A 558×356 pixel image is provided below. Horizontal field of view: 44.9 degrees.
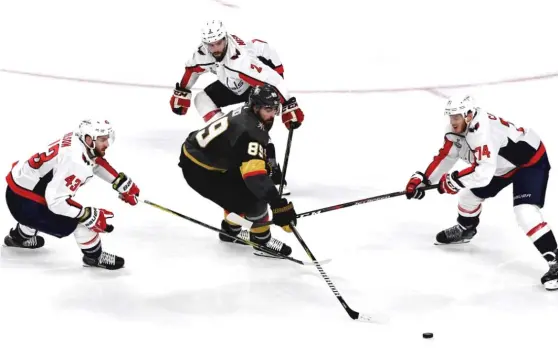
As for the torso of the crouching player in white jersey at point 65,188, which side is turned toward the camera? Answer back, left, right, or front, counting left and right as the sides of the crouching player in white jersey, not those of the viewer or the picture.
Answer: right

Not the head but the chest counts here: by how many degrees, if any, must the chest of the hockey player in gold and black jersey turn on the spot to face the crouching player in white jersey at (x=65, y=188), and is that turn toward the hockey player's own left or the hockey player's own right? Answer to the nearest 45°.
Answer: approximately 180°

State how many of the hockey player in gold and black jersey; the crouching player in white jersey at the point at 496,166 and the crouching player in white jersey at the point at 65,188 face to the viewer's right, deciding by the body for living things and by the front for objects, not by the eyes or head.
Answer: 2

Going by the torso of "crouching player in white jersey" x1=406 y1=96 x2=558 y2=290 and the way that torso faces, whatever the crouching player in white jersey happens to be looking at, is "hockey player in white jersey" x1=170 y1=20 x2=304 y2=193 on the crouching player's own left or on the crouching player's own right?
on the crouching player's own right

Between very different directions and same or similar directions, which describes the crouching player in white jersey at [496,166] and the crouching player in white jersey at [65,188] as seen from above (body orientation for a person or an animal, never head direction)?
very different directions

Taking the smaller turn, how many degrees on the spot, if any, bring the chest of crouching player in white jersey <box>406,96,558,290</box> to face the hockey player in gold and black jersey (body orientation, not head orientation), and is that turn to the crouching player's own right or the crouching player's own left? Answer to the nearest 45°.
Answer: approximately 45° to the crouching player's own right

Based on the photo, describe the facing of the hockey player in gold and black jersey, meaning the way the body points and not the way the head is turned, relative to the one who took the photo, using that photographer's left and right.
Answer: facing to the right of the viewer

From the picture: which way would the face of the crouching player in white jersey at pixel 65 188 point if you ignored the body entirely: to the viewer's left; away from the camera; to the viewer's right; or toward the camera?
to the viewer's right

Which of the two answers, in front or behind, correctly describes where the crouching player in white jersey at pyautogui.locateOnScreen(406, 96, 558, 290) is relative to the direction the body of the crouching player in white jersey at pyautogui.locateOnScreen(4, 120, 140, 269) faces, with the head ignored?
in front

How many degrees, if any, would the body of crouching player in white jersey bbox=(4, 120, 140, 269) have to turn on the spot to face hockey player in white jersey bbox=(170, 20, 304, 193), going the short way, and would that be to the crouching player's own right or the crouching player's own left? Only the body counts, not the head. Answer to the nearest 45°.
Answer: approximately 45° to the crouching player's own left

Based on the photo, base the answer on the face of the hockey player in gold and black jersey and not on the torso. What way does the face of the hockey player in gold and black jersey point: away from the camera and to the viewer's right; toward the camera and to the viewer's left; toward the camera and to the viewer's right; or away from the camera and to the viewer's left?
toward the camera and to the viewer's right

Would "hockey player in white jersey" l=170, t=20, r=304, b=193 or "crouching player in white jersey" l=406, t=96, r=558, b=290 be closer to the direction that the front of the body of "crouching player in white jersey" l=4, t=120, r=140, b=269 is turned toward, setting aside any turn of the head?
the crouching player in white jersey

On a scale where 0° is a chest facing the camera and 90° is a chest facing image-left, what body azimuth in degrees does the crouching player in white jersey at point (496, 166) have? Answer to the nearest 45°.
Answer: approximately 45°
